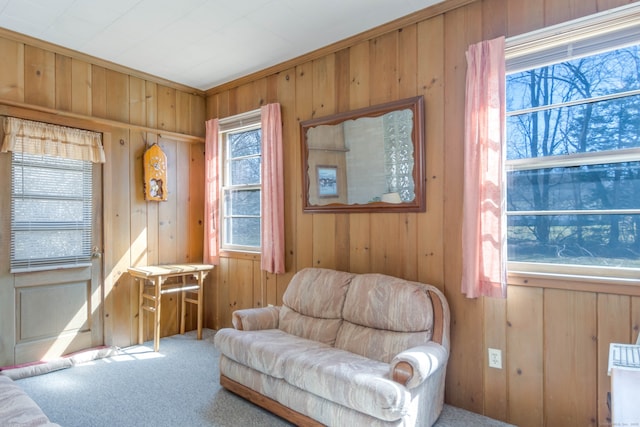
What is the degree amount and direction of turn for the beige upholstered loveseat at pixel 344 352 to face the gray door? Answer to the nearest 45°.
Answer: approximately 45° to its right

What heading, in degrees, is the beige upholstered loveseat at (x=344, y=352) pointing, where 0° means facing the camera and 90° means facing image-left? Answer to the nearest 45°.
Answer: approximately 45°

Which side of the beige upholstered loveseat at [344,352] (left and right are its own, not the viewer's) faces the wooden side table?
right

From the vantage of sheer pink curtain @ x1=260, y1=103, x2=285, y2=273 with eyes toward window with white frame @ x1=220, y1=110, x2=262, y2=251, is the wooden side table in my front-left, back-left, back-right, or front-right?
front-left

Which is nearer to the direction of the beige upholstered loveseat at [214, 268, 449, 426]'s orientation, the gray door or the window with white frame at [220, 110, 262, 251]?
the gray door

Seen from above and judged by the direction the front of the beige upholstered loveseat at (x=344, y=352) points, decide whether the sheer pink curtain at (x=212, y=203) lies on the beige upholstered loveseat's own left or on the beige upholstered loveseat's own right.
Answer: on the beige upholstered loveseat's own right

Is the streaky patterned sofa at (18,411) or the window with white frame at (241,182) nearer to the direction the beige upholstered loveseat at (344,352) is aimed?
the streaky patterned sofa

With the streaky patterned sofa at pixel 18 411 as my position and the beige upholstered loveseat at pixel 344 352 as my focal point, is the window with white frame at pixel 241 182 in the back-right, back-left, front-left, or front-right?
front-left

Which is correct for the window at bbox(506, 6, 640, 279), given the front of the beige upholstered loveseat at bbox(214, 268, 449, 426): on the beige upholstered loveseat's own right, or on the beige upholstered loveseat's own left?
on the beige upholstered loveseat's own left

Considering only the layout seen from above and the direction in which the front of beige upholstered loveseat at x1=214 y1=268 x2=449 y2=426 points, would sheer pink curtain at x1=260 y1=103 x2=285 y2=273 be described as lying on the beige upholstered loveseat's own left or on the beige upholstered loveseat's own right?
on the beige upholstered loveseat's own right

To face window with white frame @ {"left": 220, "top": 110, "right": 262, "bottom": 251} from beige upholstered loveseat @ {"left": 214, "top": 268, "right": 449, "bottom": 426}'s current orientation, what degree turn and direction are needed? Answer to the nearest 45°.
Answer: approximately 90° to its right
